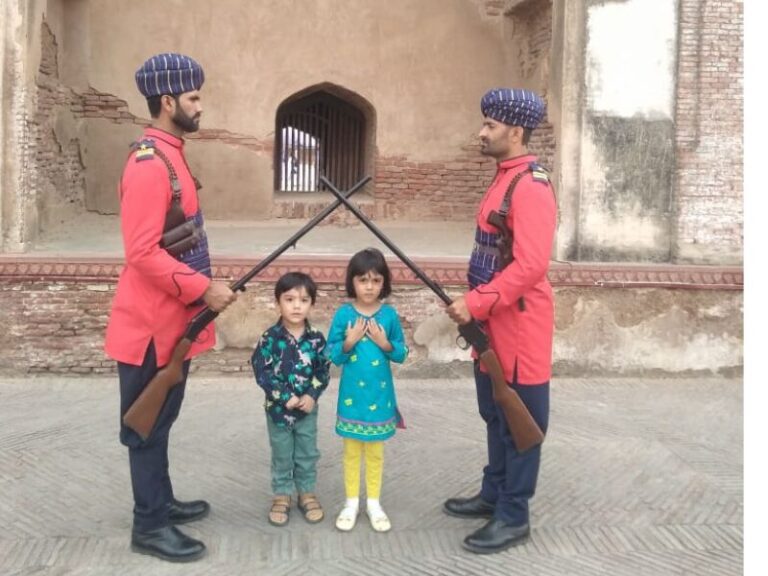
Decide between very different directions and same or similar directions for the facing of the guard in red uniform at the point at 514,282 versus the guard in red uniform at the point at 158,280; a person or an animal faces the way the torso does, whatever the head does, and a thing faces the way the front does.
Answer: very different directions

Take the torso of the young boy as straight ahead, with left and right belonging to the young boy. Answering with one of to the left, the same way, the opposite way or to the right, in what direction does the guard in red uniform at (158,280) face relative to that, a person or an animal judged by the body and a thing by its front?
to the left

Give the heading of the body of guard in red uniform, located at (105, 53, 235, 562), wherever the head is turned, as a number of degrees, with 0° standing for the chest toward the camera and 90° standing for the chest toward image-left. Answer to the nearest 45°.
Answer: approximately 270°

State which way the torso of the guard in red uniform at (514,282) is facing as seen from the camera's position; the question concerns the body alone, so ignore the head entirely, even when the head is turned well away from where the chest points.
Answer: to the viewer's left

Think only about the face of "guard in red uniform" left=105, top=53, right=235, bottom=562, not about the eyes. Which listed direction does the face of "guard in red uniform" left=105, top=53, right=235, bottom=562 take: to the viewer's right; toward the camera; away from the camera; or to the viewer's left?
to the viewer's right

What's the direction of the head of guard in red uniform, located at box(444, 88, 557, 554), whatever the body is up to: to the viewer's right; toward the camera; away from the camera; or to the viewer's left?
to the viewer's left

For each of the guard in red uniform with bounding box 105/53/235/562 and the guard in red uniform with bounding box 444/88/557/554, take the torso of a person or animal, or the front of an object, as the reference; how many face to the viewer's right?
1

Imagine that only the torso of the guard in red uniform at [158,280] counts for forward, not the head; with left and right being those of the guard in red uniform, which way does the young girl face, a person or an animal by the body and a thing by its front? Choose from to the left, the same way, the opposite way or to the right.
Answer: to the right
